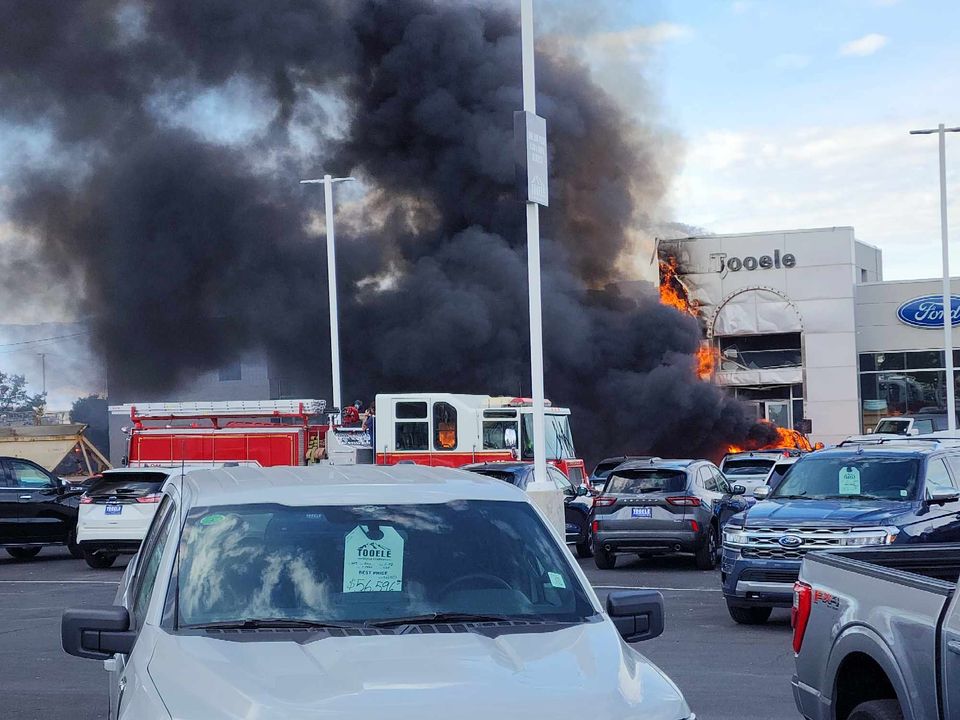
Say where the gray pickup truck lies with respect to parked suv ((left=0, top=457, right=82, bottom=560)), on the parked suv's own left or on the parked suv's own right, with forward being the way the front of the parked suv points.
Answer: on the parked suv's own right

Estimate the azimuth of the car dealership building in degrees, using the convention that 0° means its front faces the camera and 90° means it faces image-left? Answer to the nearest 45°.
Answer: approximately 0°

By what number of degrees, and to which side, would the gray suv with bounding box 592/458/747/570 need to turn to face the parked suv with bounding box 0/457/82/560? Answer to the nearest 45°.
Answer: approximately 135° to its left

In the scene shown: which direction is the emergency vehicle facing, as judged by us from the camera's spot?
facing to the right of the viewer

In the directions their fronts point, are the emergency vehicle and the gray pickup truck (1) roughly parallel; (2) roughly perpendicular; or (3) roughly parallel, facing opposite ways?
roughly perpendicular

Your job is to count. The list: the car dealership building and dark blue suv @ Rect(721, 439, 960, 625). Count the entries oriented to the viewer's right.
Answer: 0

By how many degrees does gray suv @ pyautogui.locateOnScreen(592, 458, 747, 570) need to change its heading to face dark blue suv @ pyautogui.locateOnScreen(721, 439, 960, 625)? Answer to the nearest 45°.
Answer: approximately 135° to its right

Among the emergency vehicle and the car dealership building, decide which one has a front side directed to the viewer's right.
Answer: the emergency vehicle
